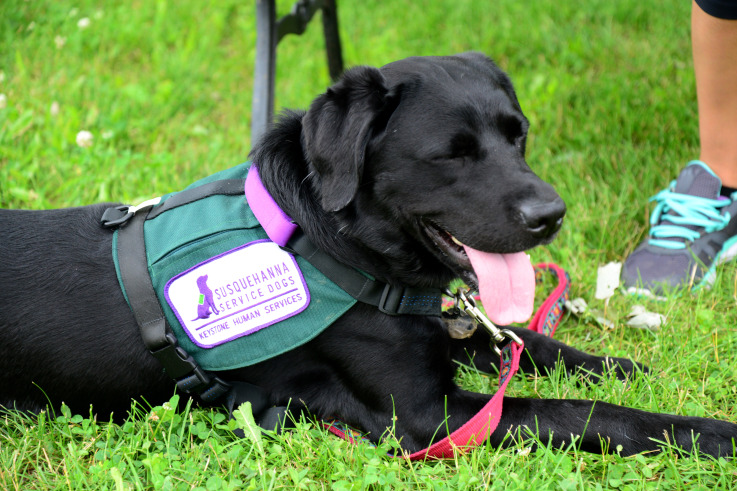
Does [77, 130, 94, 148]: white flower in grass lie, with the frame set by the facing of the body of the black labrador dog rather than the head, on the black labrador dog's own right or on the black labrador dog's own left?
on the black labrador dog's own left

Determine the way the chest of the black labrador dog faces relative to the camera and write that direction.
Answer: to the viewer's right
